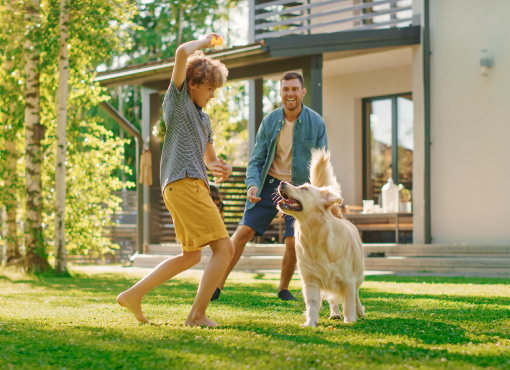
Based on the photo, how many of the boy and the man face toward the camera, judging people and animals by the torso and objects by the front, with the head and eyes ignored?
1

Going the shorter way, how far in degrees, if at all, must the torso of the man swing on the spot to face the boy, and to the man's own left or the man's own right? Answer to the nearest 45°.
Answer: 0° — they already face them

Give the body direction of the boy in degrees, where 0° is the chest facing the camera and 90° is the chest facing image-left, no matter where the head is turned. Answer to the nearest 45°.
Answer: approximately 270°

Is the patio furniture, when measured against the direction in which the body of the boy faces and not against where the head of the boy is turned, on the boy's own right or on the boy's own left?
on the boy's own left

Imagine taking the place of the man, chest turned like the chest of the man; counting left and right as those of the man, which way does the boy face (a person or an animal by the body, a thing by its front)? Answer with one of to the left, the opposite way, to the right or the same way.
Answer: to the left

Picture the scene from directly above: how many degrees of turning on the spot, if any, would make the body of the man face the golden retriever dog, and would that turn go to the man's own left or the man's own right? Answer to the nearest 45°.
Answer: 0° — they already face it

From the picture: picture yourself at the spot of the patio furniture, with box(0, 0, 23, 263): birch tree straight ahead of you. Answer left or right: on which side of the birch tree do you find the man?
left

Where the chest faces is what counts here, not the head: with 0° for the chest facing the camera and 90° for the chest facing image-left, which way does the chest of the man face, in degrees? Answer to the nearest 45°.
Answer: approximately 0°

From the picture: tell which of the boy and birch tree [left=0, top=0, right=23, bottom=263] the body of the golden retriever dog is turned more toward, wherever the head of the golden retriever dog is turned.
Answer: the boy

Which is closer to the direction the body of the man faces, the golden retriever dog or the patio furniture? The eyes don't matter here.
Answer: the golden retriever dog

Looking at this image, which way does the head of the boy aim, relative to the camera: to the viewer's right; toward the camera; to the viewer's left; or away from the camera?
to the viewer's right

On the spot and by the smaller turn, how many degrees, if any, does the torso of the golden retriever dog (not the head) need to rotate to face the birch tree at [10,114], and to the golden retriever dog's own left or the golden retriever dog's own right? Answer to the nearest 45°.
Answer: approximately 90° to the golden retriever dog's own right

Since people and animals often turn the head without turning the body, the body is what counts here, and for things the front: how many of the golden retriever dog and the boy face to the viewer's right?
1
